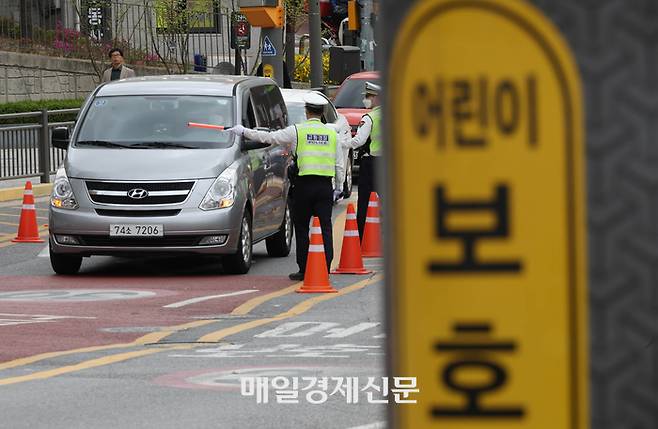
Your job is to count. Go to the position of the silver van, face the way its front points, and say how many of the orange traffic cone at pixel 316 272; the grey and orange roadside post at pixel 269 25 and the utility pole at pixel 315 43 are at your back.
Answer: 2

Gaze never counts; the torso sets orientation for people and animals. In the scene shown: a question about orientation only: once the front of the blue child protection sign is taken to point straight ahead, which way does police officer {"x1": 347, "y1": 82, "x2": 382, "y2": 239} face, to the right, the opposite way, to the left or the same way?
to the right

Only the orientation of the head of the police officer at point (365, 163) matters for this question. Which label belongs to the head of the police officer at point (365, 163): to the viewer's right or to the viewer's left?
to the viewer's left

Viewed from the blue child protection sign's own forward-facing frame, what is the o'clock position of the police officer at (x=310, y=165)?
The police officer is roughly at 12 o'clock from the blue child protection sign.

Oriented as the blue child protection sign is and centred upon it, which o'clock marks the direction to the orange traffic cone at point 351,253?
The orange traffic cone is roughly at 12 o'clock from the blue child protection sign.

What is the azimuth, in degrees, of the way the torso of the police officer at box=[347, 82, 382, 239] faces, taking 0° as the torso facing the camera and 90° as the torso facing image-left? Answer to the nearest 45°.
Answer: approximately 90°

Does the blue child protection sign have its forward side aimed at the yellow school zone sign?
yes

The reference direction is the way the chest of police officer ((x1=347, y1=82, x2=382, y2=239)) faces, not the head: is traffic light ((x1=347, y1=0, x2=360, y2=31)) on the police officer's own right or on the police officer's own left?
on the police officer's own right

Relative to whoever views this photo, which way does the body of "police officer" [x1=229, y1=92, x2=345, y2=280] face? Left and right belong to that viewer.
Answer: facing away from the viewer

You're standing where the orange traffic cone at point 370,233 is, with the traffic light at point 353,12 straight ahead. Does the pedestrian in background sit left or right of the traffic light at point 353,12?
left

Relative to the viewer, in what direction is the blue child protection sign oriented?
toward the camera

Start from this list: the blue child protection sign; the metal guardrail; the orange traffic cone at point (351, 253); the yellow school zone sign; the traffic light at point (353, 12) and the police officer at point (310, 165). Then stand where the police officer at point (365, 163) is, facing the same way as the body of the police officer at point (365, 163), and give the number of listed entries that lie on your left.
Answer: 3

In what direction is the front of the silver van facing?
toward the camera

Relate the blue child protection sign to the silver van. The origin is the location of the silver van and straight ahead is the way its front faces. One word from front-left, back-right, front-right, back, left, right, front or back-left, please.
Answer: back

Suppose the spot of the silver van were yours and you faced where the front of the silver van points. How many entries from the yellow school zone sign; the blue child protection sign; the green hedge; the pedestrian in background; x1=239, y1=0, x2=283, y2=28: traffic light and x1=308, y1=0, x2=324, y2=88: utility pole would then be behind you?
5

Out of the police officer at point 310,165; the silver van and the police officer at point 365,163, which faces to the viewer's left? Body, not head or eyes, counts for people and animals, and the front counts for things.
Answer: the police officer at point 365,163

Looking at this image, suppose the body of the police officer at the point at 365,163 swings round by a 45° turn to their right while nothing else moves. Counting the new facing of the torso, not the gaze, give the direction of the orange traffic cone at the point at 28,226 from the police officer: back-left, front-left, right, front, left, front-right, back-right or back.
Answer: front-left
